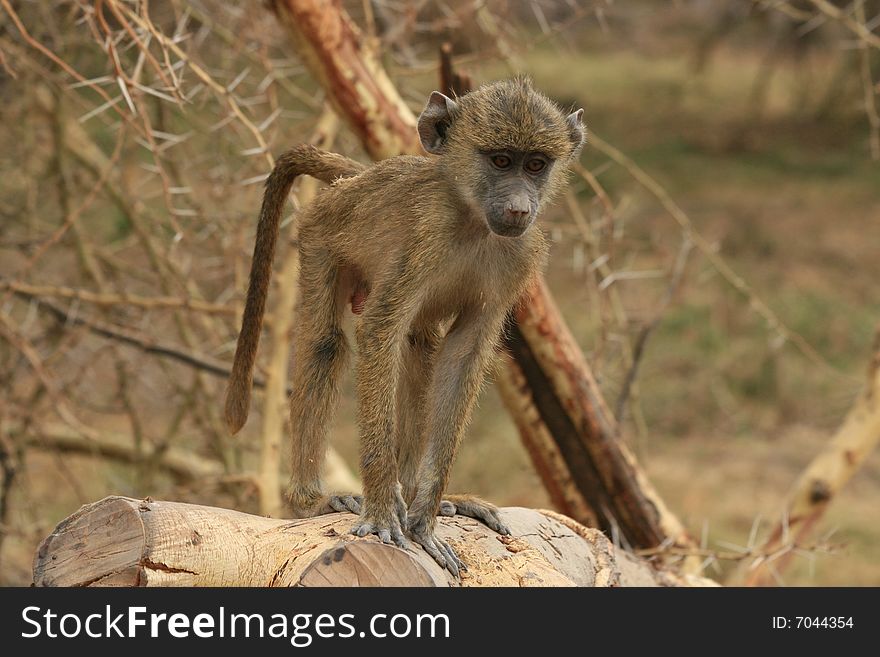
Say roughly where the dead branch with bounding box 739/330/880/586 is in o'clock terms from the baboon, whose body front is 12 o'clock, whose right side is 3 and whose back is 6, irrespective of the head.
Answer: The dead branch is roughly at 9 o'clock from the baboon.

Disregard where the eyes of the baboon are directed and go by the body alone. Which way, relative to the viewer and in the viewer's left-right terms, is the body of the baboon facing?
facing the viewer and to the right of the viewer

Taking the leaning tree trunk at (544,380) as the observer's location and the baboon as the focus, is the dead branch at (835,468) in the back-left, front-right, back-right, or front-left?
back-left
